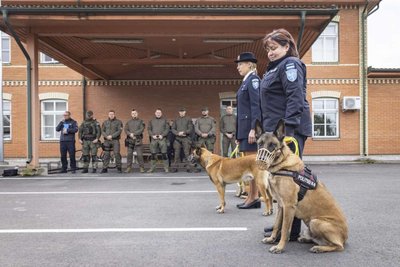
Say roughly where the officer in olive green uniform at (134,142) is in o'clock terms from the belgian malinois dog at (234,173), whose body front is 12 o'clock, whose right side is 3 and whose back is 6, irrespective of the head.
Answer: The officer in olive green uniform is roughly at 2 o'clock from the belgian malinois dog.

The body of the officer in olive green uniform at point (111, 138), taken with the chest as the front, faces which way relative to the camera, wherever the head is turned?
toward the camera

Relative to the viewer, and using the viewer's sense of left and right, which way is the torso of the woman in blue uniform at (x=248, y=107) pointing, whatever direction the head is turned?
facing to the left of the viewer

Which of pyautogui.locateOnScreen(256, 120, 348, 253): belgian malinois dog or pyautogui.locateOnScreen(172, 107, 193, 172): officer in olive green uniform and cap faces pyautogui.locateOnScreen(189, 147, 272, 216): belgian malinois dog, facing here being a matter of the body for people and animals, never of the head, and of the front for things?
the officer in olive green uniform and cap

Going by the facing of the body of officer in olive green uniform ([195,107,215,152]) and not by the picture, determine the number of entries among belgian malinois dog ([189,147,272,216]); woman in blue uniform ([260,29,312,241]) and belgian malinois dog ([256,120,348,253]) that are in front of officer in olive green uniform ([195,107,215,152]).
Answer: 3

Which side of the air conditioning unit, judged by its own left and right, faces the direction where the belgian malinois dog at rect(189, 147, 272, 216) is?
front

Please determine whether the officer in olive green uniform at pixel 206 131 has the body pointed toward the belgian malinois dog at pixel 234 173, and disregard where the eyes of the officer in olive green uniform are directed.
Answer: yes

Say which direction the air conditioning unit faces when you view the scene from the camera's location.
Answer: facing the viewer

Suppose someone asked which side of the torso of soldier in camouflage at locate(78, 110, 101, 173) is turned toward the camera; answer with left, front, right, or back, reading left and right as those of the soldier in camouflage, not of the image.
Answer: front

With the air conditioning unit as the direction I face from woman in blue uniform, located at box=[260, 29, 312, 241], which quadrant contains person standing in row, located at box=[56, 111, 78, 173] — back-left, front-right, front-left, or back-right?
front-left

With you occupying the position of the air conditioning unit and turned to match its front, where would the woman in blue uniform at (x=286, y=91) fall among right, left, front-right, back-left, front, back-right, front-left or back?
front

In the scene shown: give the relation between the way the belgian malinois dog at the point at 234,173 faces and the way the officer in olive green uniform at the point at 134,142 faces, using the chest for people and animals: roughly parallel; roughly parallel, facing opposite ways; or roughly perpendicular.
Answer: roughly perpendicular
